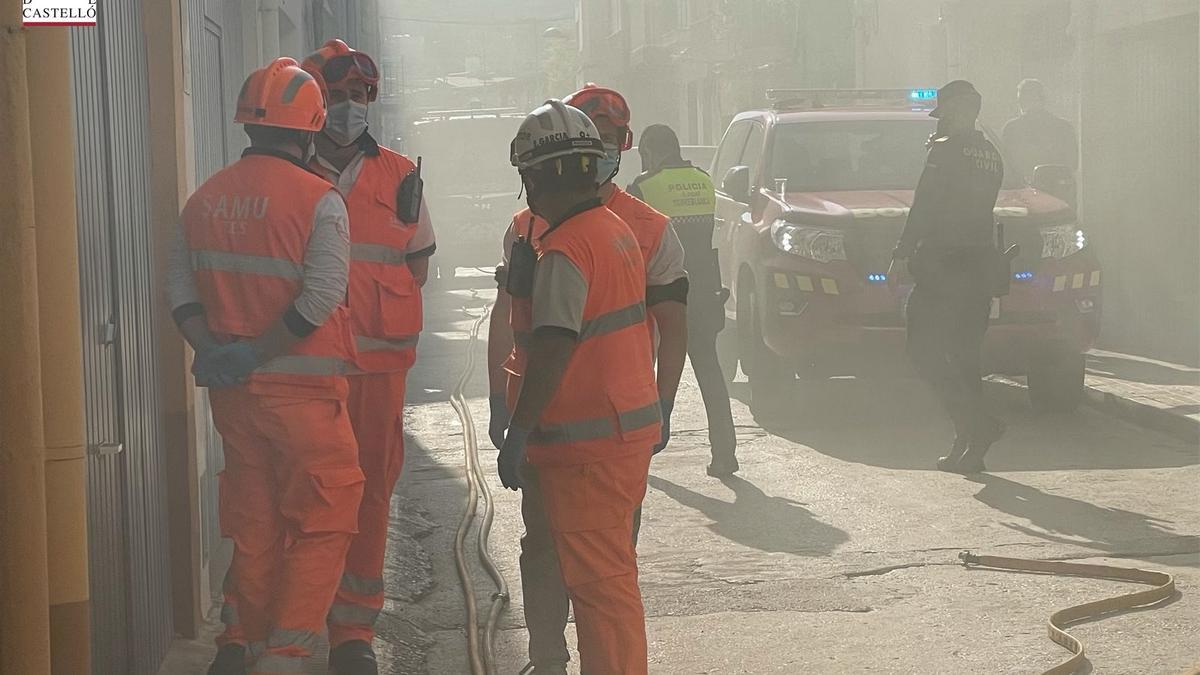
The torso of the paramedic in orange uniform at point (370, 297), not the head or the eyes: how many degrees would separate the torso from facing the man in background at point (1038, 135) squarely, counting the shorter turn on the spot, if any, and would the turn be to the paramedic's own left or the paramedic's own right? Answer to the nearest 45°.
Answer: approximately 180°

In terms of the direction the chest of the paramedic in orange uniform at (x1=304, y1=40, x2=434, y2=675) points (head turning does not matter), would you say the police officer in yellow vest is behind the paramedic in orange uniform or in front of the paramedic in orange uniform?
behind

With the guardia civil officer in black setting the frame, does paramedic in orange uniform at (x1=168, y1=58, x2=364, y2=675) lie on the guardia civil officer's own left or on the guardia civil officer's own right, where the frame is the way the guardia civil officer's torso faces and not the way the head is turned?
on the guardia civil officer's own left

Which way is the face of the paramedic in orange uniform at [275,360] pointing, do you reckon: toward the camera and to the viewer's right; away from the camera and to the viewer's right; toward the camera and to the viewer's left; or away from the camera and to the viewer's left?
away from the camera and to the viewer's right

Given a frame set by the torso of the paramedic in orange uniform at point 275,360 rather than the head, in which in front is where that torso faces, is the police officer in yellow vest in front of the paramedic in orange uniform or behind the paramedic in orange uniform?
in front

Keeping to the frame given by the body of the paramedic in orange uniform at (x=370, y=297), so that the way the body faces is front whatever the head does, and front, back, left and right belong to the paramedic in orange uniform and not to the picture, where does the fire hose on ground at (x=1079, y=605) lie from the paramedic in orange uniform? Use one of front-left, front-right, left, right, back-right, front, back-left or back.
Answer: back-left

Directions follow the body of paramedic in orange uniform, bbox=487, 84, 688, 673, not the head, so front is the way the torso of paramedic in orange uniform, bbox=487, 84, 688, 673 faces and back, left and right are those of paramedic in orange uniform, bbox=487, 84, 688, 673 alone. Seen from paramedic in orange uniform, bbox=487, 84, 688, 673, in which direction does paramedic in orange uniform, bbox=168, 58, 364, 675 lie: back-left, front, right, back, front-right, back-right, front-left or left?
front-right

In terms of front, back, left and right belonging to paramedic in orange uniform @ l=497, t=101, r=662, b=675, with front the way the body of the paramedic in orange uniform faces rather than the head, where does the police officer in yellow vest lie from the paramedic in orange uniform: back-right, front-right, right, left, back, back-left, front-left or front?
front-right

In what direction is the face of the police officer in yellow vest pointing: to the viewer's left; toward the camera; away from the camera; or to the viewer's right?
away from the camera

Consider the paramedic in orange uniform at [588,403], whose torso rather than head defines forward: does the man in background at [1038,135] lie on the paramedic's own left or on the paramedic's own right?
on the paramedic's own right
